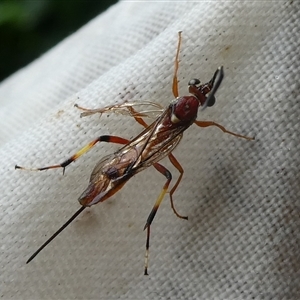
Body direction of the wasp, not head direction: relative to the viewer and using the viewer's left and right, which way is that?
facing away from the viewer and to the right of the viewer
